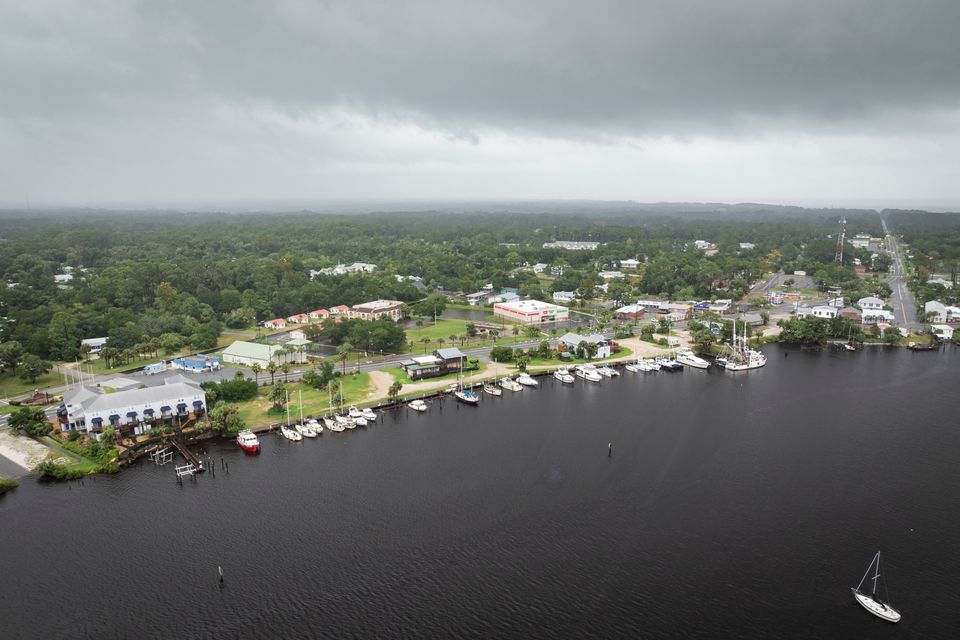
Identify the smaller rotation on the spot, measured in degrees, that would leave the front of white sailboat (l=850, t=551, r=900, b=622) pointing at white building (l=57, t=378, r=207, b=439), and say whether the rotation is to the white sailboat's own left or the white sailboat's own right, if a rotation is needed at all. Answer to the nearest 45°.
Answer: approximately 45° to the white sailboat's own left

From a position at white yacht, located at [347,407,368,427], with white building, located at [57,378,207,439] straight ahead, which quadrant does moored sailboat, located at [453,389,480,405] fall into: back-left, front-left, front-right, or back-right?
back-right

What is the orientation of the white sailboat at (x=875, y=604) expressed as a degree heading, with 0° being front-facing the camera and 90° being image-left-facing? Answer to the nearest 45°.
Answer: approximately 135°
